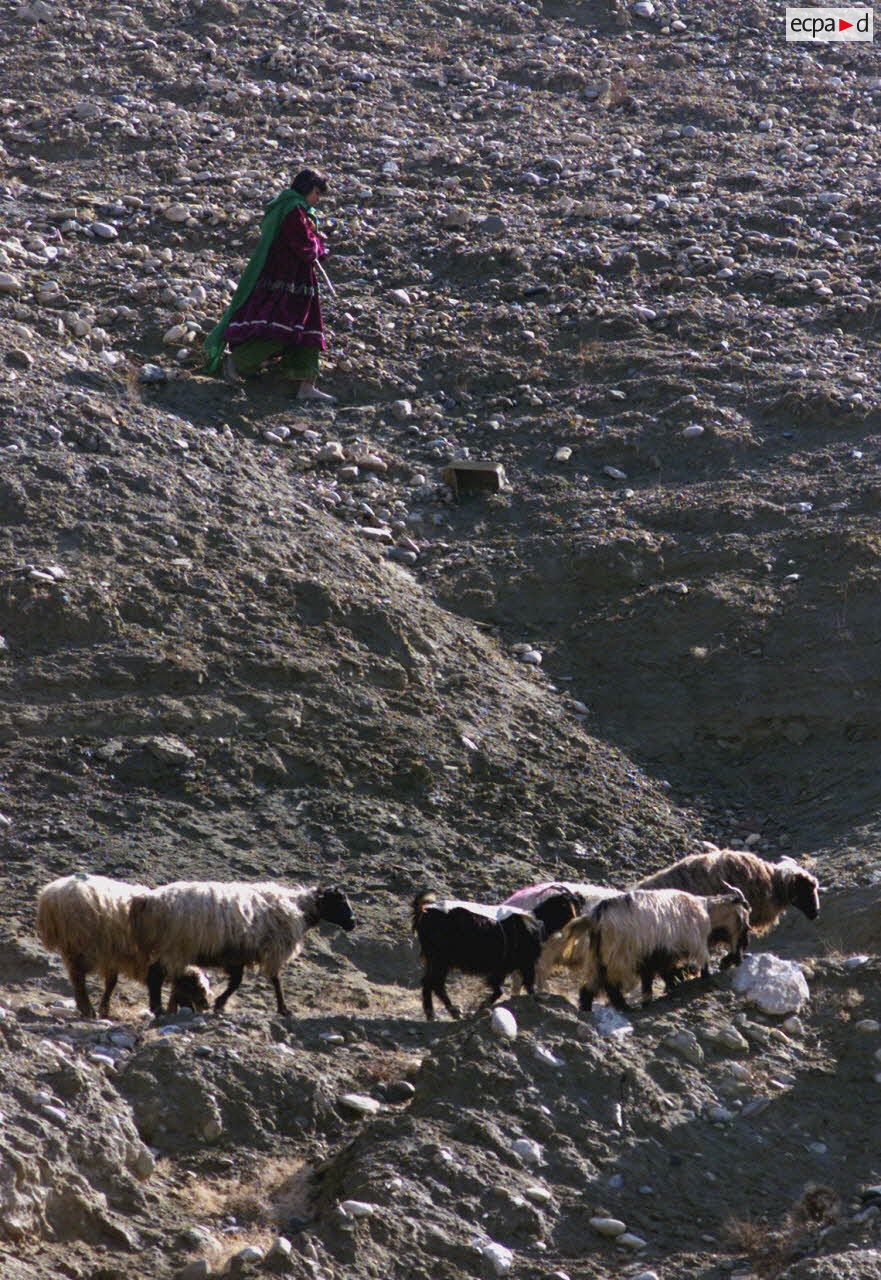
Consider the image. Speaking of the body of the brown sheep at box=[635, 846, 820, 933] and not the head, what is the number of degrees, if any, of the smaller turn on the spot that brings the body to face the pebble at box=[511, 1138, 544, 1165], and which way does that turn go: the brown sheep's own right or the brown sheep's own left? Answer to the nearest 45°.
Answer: approximately 90° to the brown sheep's own right

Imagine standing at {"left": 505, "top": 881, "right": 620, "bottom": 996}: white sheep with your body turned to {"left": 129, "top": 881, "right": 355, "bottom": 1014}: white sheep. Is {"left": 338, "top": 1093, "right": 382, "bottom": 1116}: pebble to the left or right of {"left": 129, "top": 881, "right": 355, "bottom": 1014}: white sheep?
left

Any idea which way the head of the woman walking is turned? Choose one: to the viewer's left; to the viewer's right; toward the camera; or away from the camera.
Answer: to the viewer's right

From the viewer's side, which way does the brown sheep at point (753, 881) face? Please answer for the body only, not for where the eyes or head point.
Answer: to the viewer's right

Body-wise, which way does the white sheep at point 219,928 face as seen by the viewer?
to the viewer's right

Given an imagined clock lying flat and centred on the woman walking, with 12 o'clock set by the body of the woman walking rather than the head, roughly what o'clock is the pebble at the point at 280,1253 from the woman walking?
The pebble is roughly at 3 o'clock from the woman walking.

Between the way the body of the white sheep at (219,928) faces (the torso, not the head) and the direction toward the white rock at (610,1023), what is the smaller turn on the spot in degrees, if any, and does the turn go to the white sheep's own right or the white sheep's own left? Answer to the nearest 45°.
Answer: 0° — it already faces it

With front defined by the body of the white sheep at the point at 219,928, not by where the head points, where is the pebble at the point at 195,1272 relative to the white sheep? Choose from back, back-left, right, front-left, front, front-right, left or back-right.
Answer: right

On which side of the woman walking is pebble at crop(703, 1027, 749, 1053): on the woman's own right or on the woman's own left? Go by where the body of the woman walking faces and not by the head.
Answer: on the woman's own right

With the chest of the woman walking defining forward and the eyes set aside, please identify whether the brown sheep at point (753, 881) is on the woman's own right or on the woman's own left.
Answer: on the woman's own right

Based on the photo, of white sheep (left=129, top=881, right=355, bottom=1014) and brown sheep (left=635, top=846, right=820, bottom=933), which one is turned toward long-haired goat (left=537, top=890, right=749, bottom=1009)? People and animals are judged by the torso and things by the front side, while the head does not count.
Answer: white sheep (left=129, top=881, right=355, bottom=1014)

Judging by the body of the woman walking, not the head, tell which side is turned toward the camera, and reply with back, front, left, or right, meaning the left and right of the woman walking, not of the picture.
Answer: right

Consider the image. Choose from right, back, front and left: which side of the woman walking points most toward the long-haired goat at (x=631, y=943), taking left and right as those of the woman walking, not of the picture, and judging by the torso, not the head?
right
